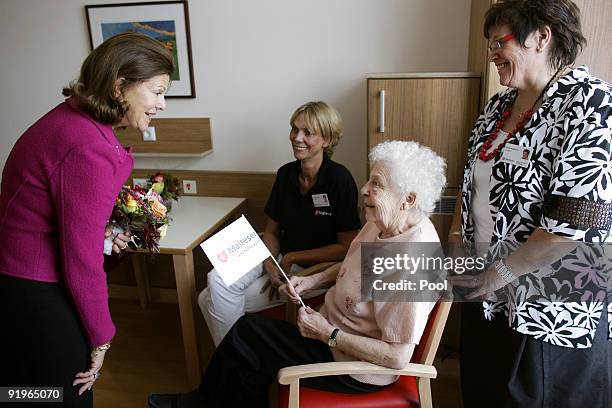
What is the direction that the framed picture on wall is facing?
toward the camera

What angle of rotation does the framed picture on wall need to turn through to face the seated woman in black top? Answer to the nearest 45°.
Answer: approximately 45° to its left

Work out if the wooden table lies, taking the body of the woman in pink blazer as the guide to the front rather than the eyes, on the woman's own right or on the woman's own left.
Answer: on the woman's own left

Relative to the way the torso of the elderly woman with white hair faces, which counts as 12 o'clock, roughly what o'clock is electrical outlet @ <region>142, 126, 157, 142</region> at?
The electrical outlet is roughly at 2 o'clock from the elderly woman with white hair.

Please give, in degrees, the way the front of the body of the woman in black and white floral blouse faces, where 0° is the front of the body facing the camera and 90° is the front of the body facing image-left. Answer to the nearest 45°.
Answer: approximately 45°

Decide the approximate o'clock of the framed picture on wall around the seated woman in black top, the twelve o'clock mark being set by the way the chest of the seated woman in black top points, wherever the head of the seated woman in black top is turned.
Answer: The framed picture on wall is roughly at 3 o'clock from the seated woman in black top.

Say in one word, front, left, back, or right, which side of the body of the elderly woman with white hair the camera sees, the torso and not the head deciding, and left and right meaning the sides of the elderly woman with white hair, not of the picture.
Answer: left

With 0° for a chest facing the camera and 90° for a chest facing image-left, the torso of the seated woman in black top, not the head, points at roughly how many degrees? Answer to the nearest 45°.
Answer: approximately 45°

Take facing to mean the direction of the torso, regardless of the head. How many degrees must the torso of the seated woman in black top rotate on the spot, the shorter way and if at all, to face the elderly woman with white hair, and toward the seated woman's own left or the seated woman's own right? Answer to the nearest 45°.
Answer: approximately 45° to the seated woman's own left

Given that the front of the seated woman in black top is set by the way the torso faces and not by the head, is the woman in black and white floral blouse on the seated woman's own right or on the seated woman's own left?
on the seated woman's own left

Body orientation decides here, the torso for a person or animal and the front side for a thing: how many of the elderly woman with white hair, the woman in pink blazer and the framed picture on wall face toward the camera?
1

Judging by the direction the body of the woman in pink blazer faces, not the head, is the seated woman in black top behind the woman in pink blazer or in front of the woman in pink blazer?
in front

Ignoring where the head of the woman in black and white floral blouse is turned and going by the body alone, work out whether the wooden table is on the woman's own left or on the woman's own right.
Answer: on the woman's own right

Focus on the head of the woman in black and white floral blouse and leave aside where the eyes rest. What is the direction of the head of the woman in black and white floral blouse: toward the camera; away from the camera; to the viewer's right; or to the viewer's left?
to the viewer's left

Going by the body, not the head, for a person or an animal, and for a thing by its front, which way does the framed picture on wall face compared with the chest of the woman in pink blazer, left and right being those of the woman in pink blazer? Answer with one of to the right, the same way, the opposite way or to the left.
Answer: to the right

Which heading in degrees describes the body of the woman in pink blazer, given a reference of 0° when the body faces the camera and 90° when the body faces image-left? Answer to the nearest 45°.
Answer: approximately 270°

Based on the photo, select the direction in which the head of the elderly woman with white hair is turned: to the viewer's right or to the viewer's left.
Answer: to the viewer's left

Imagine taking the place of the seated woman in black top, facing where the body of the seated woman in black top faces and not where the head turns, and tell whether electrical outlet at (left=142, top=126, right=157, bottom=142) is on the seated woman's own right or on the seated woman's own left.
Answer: on the seated woman's own right
